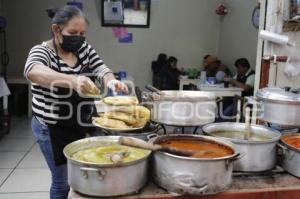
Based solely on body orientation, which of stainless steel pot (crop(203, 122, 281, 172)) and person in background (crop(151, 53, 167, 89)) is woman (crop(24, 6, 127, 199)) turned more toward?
the stainless steel pot

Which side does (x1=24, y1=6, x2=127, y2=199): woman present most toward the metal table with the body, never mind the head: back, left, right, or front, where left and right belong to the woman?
front

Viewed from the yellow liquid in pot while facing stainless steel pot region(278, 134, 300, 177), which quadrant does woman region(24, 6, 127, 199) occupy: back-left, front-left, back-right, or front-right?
back-left

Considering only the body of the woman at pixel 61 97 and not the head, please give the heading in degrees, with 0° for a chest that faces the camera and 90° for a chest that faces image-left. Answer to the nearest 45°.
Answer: approximately 315°

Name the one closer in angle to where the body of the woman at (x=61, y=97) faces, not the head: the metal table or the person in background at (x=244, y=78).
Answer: the metal table

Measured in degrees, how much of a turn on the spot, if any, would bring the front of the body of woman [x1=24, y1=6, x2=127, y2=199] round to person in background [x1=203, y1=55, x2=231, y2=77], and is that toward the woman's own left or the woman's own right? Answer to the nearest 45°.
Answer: approximately 90° to the woman's own left

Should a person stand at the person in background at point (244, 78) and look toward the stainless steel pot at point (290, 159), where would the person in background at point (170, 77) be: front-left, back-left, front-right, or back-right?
back-right

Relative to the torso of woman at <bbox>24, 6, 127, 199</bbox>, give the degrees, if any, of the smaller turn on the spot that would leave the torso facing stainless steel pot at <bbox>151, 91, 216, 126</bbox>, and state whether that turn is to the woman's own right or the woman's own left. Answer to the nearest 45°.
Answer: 0° — they already face it

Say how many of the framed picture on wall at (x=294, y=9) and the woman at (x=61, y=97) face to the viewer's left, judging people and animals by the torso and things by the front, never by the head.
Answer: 0

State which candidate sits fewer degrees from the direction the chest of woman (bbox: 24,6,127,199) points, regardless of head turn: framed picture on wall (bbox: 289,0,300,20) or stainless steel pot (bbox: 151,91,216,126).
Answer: the stainless steel pot

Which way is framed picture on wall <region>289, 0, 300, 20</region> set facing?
toward the camera

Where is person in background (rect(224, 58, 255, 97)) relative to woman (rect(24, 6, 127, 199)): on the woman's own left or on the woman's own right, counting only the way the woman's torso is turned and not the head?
on the woman's own left

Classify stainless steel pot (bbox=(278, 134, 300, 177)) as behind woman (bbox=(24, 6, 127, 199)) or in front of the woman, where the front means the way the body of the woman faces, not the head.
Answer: in front

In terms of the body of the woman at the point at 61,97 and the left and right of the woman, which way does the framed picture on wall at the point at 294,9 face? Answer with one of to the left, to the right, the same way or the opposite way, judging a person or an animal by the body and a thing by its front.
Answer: to the right
